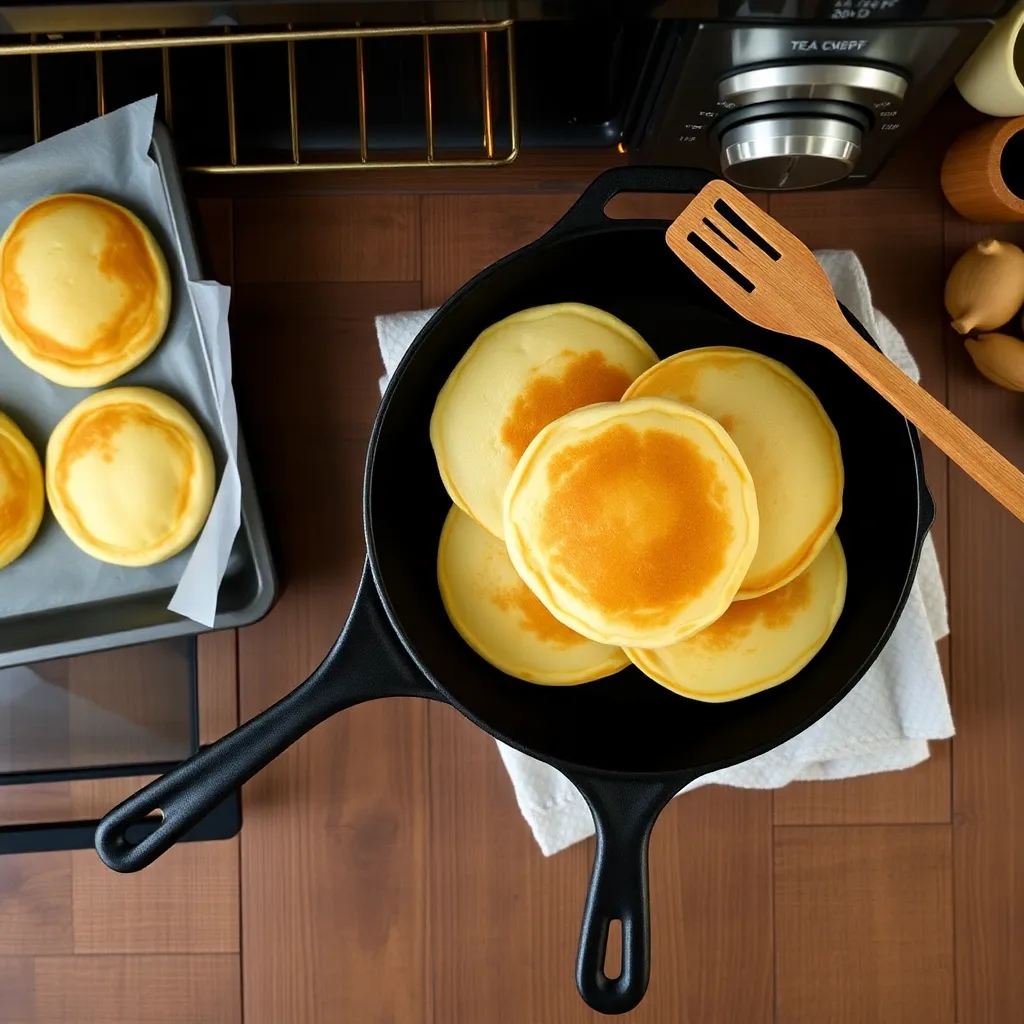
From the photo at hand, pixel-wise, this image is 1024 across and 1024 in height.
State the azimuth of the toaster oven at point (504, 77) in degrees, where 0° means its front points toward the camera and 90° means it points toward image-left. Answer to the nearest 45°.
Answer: approximately 0°

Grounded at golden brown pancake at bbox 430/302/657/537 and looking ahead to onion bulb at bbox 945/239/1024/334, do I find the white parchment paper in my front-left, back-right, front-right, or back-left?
back-left
